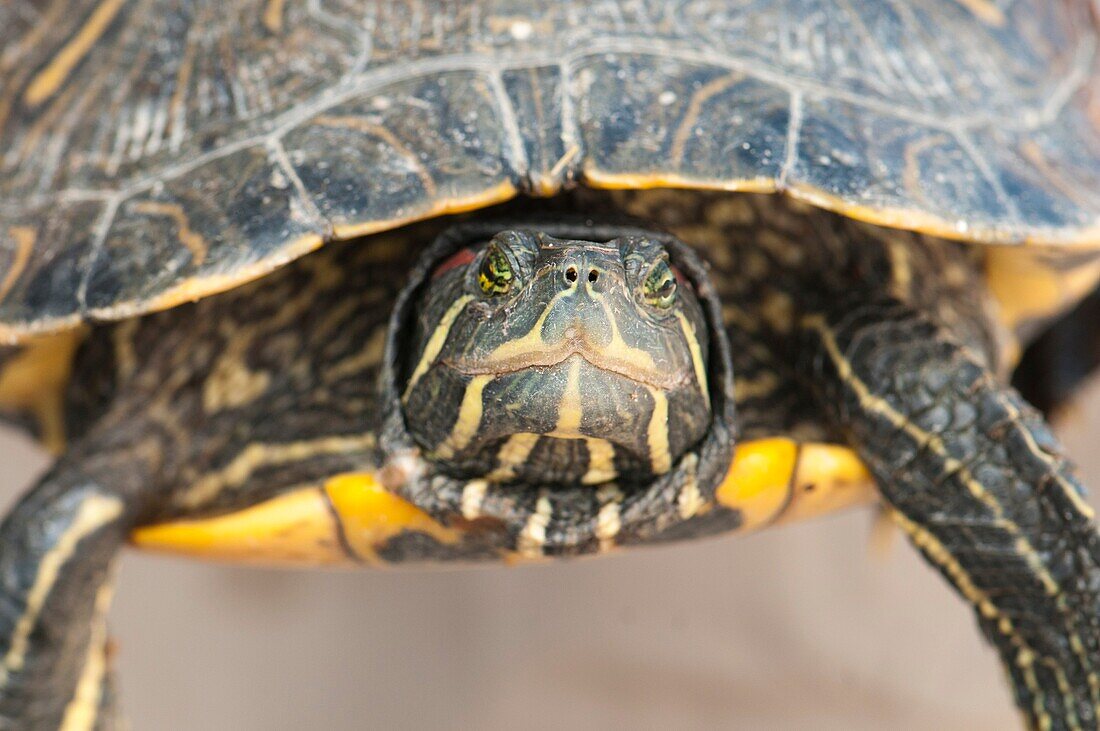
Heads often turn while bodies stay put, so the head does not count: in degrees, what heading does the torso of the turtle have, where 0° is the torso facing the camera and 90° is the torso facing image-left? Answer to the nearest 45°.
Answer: approximately 0°
